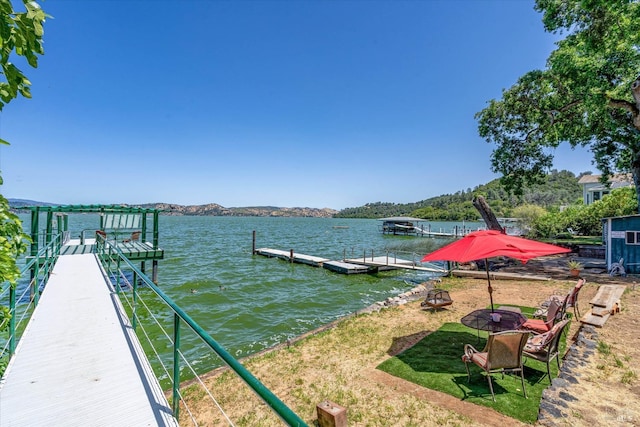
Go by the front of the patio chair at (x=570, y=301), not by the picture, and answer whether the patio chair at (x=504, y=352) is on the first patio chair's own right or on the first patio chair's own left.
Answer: on the first patio chair's own left

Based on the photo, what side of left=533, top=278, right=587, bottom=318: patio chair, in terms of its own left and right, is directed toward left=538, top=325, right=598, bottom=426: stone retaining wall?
left

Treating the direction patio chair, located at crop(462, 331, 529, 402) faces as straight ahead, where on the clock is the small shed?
The small shed is roughly at 2 o'clock from the patio chair.

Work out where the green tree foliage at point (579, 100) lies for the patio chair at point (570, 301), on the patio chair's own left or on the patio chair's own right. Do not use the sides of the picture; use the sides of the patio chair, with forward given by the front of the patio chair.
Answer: on the patio chair's own right

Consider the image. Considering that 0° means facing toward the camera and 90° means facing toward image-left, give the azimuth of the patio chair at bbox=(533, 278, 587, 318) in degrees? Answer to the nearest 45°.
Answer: approximately 90°

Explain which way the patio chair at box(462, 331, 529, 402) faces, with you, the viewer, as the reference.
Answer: facing away from the viewer and to the left of the viewer

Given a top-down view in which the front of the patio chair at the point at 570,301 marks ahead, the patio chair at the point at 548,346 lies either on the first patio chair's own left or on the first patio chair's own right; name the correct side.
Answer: on the first patio chair's own left

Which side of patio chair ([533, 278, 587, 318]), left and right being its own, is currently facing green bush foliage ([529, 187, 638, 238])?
right

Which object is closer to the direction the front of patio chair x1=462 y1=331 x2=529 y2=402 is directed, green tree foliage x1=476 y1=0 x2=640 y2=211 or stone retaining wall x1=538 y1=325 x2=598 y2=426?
the green tree foliage

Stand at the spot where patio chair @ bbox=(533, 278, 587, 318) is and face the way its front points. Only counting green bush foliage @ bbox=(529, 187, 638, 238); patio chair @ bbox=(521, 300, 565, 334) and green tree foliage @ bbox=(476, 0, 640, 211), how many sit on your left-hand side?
1
